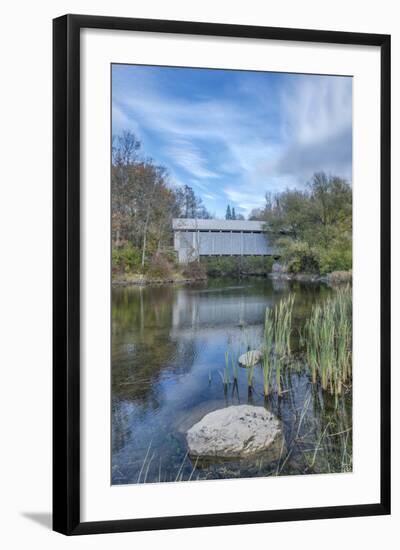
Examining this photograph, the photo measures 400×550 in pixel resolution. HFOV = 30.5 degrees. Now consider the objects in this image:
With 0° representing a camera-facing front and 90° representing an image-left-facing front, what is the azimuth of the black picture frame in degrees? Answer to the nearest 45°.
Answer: approximately 315°
